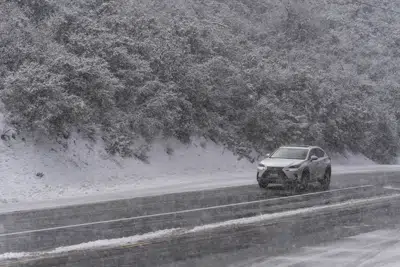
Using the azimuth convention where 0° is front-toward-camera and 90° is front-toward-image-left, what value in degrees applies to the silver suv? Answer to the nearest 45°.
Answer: approximately 45°
